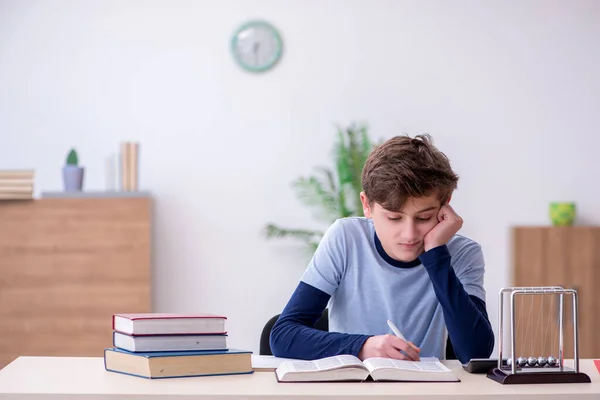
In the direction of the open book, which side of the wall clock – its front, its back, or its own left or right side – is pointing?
front

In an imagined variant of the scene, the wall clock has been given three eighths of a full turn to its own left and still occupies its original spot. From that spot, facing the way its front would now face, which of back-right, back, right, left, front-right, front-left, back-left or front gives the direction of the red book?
back-right

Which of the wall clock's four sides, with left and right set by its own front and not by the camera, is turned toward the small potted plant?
right

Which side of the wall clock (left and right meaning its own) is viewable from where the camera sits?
front

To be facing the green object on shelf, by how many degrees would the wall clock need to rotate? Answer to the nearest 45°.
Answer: approximately 90° to its left

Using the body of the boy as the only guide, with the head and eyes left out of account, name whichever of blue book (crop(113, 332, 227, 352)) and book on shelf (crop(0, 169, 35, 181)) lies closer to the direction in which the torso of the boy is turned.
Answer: the blue book

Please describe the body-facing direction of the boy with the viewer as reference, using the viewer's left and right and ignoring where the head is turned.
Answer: facing the viewer

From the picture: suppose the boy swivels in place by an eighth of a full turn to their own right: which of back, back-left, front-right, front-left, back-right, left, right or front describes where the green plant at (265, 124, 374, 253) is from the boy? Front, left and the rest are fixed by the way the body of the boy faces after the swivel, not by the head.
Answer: back-right

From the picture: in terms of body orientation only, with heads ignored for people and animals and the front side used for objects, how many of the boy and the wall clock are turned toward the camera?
2

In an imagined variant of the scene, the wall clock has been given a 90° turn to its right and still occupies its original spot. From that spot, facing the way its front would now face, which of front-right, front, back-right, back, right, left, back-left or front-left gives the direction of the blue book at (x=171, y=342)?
left

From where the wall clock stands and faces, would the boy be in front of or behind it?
in front
